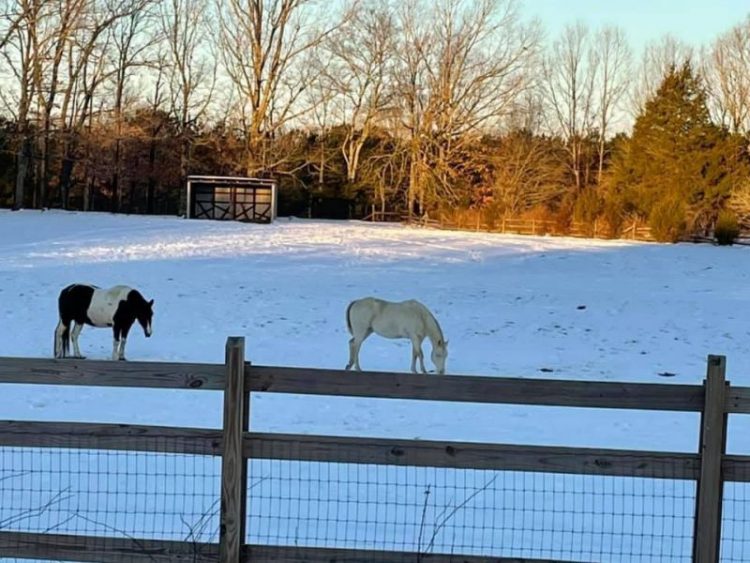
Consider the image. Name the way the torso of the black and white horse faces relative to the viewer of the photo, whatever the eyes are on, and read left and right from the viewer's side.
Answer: facing to the right of the viewer

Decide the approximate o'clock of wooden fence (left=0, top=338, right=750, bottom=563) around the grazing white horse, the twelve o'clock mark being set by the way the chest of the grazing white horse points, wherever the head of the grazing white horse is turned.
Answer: The wooden fence is roughly at 3 o'clock from the grazing white horse.

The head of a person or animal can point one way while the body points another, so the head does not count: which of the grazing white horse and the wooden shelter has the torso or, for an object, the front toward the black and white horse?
the wooden shelter

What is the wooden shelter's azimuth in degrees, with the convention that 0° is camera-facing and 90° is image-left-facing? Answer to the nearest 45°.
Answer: approximately 0°

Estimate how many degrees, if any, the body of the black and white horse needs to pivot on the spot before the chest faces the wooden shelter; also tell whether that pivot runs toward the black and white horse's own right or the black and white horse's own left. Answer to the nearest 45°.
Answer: approximately 90° to the black and white horse's own left

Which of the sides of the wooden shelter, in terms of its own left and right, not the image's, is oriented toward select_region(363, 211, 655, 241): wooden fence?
left

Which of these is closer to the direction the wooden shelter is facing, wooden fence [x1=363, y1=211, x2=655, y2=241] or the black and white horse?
the black and white horse

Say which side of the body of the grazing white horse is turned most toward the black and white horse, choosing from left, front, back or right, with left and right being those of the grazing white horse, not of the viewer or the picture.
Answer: back

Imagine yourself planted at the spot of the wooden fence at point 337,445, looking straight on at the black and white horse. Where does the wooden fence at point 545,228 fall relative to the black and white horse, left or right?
right

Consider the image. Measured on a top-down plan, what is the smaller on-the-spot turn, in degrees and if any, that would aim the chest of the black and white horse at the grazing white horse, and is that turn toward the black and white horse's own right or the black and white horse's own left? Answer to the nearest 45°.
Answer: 0° — it already faces it

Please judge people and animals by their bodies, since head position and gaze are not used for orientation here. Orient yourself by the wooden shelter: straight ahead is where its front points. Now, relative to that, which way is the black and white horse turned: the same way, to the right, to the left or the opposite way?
to the left
